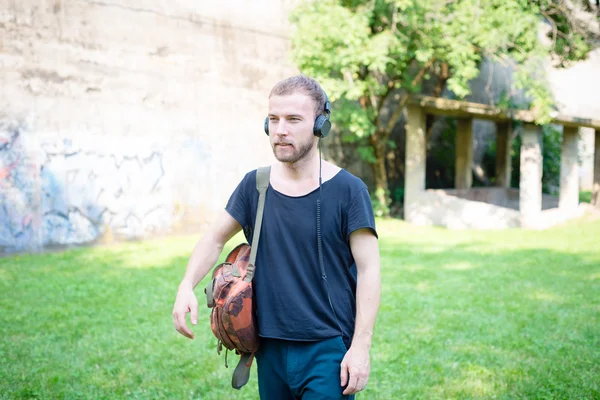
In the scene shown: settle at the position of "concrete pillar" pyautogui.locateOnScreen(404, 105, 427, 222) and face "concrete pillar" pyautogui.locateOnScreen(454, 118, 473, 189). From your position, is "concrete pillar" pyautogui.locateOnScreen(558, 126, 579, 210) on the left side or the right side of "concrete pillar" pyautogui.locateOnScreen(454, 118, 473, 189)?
right

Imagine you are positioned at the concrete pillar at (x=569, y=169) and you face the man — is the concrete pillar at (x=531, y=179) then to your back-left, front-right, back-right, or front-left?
front-right

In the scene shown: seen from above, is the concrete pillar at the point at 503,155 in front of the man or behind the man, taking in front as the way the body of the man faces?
behind

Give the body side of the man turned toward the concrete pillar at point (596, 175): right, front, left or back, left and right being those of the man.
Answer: back

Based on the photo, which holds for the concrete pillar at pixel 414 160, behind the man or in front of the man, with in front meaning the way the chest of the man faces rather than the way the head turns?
behind

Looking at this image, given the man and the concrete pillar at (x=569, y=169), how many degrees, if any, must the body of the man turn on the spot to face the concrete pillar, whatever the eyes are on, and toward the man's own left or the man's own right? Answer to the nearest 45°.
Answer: approximately 180°

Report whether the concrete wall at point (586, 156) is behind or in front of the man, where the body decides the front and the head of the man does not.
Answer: behind

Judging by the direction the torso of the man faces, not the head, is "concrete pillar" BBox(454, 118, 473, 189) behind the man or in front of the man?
behind

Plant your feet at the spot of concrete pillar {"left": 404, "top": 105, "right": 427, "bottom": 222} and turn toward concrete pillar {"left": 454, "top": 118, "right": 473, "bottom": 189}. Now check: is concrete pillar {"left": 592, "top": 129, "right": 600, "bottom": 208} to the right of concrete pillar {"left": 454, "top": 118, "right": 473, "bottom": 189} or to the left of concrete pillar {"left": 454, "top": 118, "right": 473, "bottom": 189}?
right
